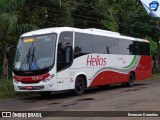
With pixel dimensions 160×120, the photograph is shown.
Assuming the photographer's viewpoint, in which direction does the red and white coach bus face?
facing the viewer and to the left of the viewer
